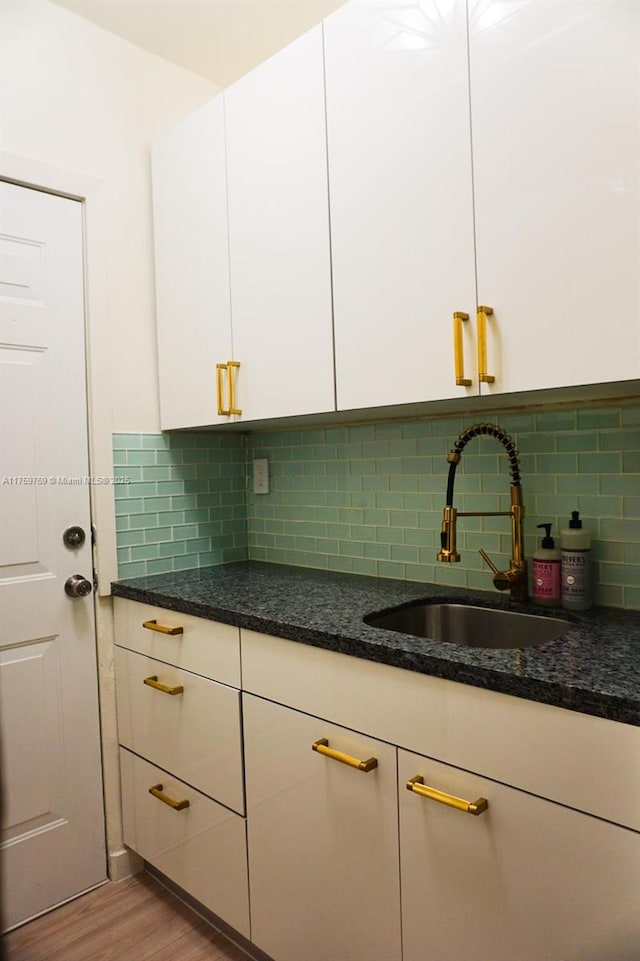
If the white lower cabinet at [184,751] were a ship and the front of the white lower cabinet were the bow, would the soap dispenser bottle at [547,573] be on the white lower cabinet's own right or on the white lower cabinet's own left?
on the white lower cabinet's own left

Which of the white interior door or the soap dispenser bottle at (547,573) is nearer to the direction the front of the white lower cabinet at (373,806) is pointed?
the white interior door

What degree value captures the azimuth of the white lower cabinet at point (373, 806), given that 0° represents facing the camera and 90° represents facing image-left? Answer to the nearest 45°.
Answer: approximately 45°

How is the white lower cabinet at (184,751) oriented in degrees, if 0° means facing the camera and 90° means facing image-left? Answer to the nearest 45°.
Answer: approximately 45°

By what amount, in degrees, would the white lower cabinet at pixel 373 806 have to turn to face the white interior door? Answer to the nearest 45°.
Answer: approximately 90° to its right
